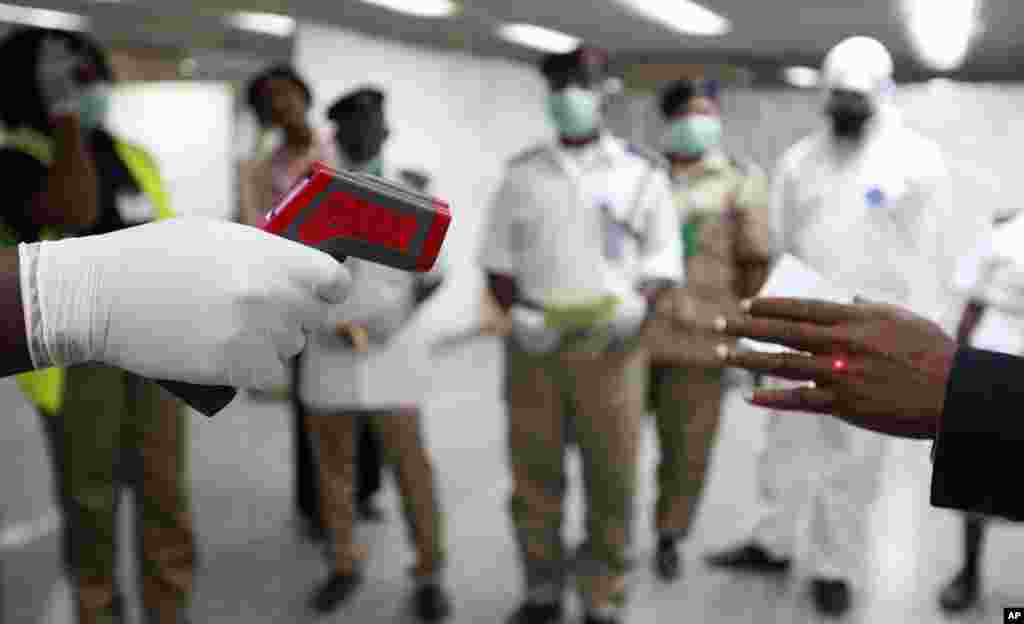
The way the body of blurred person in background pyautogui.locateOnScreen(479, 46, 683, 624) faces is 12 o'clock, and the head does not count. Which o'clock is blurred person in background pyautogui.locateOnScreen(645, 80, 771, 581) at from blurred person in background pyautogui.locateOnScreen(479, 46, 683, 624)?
blurred person in background pyautogui.locateOnScreen(645, 80, 771, 581) is roughly at 7 o'clock from blurred person in background pyautogui.locateOnScreen(479, 46, 683, 624).

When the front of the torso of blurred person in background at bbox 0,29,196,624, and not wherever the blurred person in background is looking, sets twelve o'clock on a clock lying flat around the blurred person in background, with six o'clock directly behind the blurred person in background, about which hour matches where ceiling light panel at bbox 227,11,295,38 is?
The ceiling light panel is roughly at 8 o'clock from the blurred person in background.

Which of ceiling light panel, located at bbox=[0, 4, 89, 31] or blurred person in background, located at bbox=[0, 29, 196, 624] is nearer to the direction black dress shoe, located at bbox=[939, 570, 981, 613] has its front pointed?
the blurred person in background

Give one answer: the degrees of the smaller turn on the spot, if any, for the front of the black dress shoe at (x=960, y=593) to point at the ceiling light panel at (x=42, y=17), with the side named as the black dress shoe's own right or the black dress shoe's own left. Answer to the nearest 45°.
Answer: approximately 45° to the black dress shoe's own right

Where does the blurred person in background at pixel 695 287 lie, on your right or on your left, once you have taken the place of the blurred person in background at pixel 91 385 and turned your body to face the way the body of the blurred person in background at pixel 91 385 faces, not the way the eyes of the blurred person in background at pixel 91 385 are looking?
on your left

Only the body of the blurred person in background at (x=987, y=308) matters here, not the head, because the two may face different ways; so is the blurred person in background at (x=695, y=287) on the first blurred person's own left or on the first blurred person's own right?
on the first blurred person's own right

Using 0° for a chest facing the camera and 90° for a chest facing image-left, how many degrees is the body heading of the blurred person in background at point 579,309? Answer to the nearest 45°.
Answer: approximately 0°

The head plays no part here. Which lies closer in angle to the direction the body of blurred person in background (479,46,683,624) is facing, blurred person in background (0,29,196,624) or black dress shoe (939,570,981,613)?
the blurred person in background
